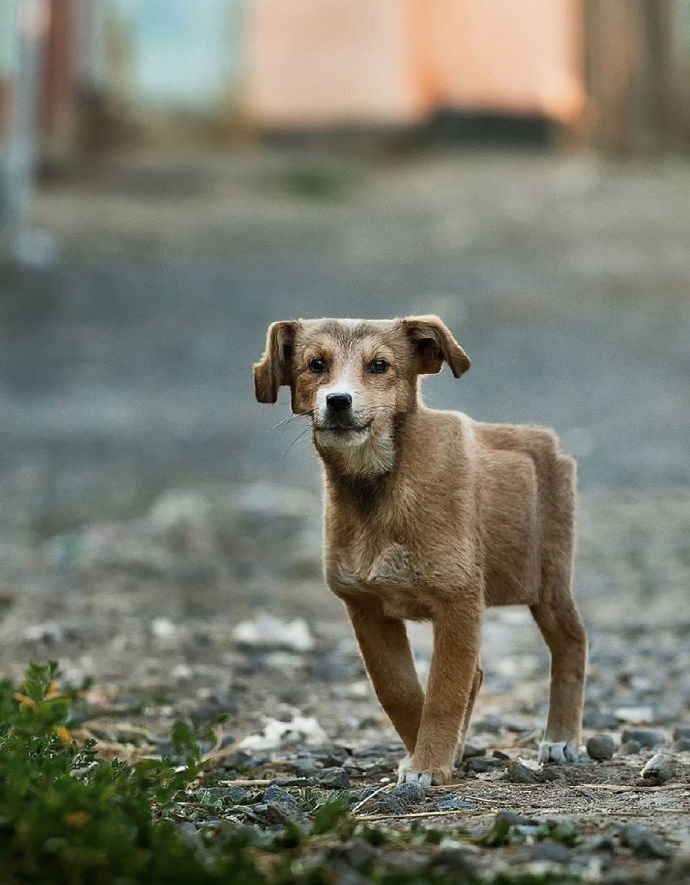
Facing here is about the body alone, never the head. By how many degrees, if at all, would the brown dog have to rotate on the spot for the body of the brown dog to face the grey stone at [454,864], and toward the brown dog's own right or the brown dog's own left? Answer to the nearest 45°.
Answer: approximately 45° to the brown dog's own left

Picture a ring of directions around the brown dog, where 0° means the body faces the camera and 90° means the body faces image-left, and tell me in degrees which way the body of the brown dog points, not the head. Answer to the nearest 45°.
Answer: approximately 45°

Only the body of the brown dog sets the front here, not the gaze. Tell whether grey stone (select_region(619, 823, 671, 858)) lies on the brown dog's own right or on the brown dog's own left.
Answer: on the brown dog's own left

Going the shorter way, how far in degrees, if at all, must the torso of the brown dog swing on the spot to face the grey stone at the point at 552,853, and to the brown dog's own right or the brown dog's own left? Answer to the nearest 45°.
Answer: approximately 45° to the brown dog's own left
